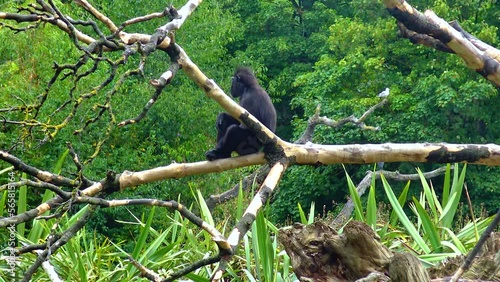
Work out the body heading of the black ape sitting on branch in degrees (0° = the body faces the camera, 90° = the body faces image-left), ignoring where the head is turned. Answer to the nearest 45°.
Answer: approximately 90°

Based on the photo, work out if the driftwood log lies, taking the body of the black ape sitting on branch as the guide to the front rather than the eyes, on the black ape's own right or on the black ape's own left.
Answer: on the black ape's own left
